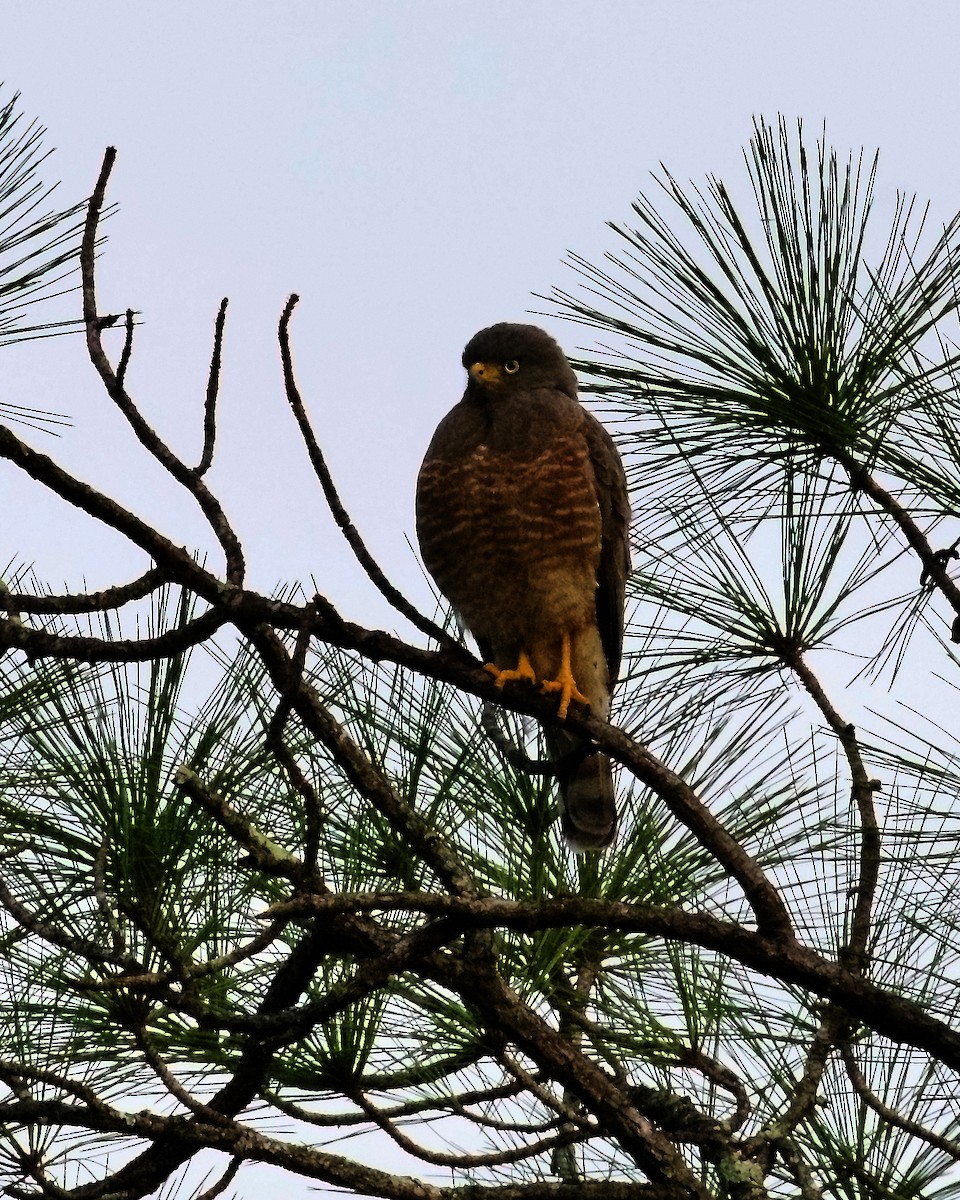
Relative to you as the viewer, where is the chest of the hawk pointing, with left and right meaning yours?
facing the viewer and to the left of the viewer
